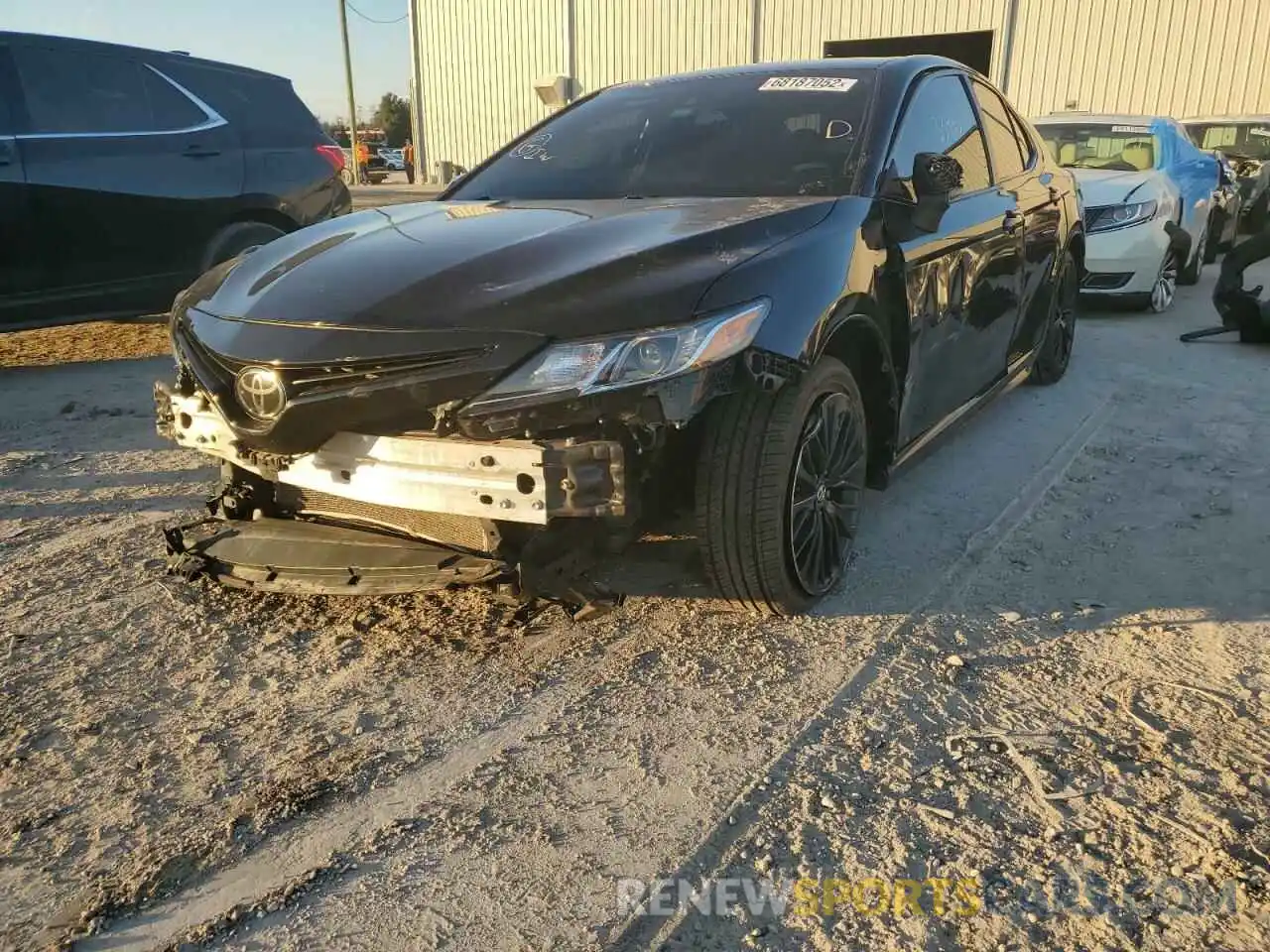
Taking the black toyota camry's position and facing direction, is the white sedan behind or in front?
behind

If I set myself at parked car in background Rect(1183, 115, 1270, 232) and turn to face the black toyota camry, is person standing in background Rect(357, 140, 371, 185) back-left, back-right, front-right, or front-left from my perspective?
back-right

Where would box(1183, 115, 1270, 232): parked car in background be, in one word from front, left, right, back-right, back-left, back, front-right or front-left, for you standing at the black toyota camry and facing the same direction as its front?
back

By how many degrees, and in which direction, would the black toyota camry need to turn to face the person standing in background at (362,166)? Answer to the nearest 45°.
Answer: approximately 135° to its right

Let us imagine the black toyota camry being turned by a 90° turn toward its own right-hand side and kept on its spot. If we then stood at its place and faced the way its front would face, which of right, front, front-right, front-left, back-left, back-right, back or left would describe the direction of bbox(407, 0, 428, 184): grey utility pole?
front-right

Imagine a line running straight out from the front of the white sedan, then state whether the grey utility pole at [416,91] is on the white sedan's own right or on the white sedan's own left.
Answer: on the white sedan's own right

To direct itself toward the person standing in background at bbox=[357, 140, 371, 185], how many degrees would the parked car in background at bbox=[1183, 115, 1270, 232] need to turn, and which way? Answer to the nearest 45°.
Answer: approximately 90° to its right

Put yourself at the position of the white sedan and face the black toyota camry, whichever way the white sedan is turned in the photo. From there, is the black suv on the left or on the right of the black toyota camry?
right

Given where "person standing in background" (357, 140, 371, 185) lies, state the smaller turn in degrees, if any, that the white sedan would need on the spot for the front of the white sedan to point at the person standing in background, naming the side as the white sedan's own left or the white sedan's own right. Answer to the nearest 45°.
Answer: approximately 90° to the white sedan's own right

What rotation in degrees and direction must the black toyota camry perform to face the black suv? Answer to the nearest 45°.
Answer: approximately 90° to its right
